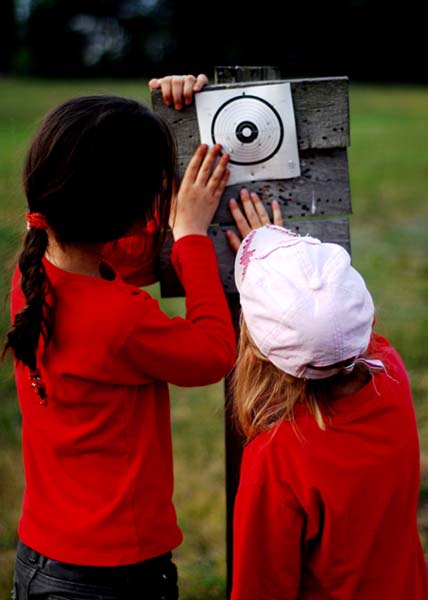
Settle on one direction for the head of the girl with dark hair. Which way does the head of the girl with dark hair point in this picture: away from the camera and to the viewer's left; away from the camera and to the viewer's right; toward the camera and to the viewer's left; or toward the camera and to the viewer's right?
away from the camera and to the viewer's right

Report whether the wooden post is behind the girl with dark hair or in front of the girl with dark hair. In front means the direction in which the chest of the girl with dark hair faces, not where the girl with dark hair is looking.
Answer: in front

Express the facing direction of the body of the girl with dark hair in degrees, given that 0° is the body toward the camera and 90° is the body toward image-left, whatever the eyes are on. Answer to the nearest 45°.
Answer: approximately 225°

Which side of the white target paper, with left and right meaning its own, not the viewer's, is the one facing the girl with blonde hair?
front
